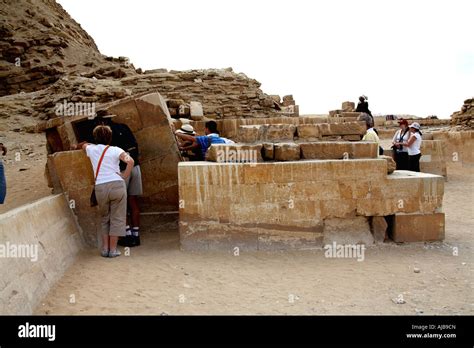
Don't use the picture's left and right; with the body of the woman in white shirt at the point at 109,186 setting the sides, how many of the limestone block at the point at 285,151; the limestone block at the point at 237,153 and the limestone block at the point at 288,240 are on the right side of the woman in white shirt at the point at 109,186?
3

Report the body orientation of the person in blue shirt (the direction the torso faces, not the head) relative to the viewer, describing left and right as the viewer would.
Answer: facing to the left of the viewer

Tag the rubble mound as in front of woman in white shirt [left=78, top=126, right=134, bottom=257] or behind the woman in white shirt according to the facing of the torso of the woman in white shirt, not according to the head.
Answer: in front

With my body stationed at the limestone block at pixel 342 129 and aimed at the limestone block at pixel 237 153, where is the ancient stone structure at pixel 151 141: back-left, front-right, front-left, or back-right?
front-right

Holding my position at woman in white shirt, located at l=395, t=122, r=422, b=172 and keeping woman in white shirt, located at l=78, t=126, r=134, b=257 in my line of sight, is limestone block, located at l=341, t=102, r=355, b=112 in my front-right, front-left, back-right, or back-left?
back-right

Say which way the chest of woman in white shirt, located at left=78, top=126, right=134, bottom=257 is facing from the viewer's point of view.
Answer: away from the camera

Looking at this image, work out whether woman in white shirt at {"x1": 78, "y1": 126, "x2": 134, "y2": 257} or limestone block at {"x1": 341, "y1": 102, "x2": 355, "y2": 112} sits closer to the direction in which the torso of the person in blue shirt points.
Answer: the woman in white shirt

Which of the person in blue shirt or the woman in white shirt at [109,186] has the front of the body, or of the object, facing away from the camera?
the woman in white shirt

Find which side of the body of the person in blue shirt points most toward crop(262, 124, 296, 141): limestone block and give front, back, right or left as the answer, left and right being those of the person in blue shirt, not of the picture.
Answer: back

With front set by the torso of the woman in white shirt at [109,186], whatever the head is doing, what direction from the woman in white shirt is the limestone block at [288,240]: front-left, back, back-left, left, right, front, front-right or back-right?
right

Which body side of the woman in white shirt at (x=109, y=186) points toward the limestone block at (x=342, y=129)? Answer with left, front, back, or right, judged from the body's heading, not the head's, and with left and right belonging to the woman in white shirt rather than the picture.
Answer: right

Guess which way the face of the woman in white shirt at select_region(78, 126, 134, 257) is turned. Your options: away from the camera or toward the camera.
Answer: away from the camera

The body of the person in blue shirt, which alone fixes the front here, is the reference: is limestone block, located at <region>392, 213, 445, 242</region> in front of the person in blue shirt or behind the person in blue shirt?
behind

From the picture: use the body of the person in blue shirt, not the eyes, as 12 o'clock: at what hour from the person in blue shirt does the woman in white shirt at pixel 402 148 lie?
The woman in white shirt is roughly at 5 o'clock from the person in blue shirt.

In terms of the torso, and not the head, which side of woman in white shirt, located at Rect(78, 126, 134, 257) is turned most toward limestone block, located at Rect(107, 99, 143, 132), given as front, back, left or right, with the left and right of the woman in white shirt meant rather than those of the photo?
front

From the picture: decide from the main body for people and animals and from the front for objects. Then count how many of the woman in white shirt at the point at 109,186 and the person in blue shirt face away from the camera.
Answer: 1
